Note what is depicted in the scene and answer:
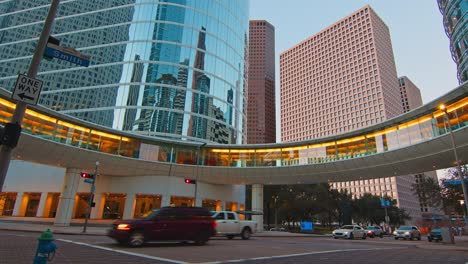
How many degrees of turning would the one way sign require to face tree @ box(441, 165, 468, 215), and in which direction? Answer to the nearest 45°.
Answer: approximately 90° to its left

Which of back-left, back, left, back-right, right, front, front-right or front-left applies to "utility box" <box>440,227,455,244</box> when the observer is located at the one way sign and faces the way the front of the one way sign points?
left

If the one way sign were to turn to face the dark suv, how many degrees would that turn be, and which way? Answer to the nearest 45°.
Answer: approximately 135° to its left

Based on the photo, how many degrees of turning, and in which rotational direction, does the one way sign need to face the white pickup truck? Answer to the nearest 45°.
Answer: approximately 135° to its left

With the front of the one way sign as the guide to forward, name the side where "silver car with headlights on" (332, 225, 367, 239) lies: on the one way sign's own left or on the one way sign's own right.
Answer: on the one way sign's own left

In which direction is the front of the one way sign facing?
toward the camera

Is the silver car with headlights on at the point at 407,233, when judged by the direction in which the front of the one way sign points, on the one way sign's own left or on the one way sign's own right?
on the one way sign's own left
